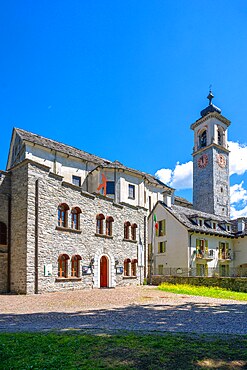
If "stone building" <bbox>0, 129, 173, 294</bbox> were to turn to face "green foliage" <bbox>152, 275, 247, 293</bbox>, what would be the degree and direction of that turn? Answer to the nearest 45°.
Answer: approximately 45° to its left

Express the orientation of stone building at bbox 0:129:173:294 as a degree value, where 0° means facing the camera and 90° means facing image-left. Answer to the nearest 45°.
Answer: approximately 315°
